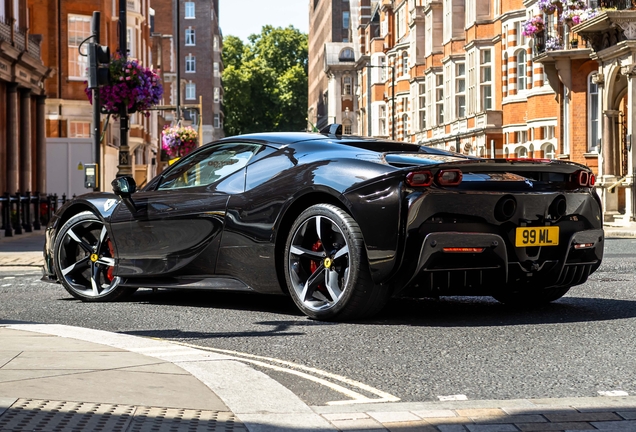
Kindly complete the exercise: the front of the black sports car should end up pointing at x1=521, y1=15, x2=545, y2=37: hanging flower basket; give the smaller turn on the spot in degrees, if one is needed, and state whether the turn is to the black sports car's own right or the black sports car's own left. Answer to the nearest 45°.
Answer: approximately 45° to the black sports car's own right

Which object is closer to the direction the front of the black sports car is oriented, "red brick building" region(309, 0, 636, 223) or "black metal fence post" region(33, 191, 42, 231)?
the black metal fence post

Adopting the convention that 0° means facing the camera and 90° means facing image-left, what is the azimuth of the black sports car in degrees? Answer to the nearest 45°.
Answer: approximately 135°

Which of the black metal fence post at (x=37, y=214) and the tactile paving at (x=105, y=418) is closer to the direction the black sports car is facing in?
the black metal fence post

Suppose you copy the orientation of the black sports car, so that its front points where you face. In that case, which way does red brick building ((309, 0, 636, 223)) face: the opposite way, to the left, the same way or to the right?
to the left

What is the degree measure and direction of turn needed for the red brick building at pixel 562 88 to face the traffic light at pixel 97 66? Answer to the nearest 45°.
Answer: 0° — it already faces it

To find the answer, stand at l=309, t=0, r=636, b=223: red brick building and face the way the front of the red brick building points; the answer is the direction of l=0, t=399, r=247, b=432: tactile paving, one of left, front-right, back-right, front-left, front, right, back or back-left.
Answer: front-left

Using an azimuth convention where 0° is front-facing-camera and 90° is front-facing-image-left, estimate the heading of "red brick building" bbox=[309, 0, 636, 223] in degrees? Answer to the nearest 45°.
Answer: approximately 45°

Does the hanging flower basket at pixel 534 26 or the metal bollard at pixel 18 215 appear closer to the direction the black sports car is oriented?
the metal bollard

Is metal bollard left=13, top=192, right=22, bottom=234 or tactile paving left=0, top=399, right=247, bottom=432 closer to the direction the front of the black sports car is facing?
the metal bollard
